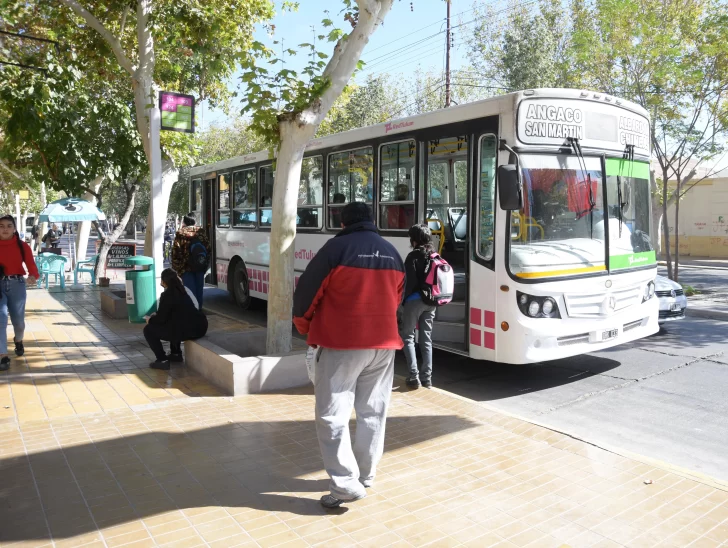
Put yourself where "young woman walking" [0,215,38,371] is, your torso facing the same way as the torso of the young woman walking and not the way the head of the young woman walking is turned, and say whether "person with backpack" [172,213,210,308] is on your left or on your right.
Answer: on your left

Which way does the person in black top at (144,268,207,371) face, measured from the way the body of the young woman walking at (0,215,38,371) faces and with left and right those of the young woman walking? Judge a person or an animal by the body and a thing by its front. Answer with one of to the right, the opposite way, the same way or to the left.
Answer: to the right

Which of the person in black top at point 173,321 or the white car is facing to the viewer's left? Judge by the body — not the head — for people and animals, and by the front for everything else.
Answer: the person in black top

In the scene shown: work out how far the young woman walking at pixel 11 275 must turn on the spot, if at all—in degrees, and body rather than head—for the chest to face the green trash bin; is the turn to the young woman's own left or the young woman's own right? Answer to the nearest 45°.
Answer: approximately 135° to the young woman's own left

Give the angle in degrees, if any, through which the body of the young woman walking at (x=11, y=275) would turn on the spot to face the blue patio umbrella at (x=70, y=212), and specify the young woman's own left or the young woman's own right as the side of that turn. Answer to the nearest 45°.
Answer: approximately 180°

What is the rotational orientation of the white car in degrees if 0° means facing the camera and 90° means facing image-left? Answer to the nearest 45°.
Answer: approximately 315°

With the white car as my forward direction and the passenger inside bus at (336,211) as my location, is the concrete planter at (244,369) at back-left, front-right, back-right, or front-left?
back-right

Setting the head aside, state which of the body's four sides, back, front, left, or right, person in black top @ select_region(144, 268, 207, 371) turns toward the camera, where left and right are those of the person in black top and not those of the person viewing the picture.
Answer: left

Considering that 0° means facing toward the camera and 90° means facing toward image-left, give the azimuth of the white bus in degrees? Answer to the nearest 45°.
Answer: approximately 315°

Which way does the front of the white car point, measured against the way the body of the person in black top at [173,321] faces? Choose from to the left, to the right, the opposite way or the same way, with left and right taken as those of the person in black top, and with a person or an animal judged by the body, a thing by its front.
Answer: to the left

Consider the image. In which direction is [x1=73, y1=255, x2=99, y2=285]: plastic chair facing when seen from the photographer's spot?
facing to the left of the viewer

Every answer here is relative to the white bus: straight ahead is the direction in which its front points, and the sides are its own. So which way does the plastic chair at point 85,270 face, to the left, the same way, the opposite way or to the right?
to the right
